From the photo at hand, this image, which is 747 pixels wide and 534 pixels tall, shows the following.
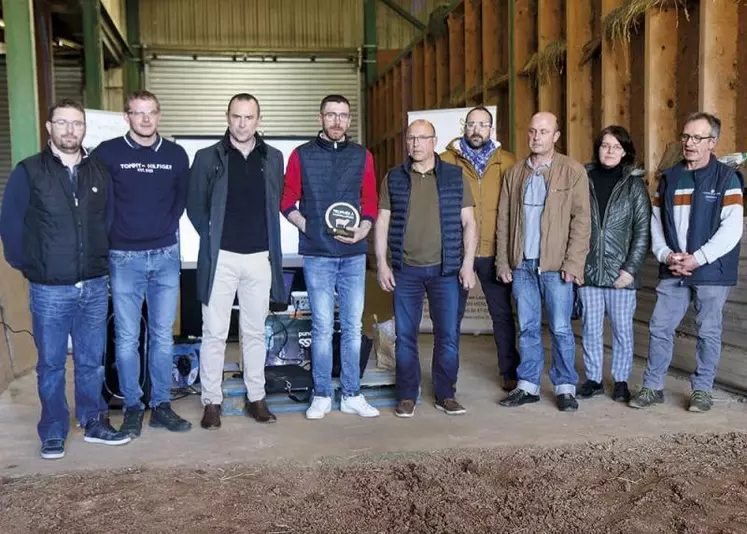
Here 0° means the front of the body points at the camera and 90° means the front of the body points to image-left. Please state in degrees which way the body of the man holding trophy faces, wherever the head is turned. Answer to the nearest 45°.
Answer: approximately 0°

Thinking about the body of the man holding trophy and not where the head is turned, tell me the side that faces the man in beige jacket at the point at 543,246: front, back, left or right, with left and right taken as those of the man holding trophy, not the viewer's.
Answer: left

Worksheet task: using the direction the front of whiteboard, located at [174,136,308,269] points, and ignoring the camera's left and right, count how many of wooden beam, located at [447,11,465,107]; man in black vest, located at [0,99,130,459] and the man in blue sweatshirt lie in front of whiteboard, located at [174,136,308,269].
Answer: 2

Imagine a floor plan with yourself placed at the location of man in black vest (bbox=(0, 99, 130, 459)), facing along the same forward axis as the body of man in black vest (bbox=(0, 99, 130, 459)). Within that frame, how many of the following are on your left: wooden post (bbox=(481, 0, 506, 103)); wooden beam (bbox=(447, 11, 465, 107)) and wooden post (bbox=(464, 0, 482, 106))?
3

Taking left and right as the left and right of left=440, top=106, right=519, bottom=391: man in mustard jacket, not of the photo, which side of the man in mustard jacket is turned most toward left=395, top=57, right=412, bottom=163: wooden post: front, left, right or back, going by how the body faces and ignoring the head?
back

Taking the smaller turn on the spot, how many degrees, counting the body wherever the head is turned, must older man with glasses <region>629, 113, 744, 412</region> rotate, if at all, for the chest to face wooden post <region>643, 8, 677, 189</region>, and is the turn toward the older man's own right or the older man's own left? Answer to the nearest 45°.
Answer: approximately 135° to the older man's own right

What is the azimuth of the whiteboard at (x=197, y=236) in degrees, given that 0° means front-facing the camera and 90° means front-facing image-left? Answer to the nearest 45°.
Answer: approximately 0°

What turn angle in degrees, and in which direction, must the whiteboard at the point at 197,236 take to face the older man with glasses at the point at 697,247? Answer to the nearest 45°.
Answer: approximately 45° to its left

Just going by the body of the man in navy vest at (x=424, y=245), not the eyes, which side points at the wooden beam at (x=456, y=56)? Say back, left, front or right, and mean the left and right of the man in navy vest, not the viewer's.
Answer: back

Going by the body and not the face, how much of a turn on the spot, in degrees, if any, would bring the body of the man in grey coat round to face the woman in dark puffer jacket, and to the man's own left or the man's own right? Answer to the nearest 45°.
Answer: approximately 90° to the man's own left

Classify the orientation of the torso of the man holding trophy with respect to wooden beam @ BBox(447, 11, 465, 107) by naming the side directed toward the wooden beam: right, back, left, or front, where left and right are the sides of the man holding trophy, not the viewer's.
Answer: back
